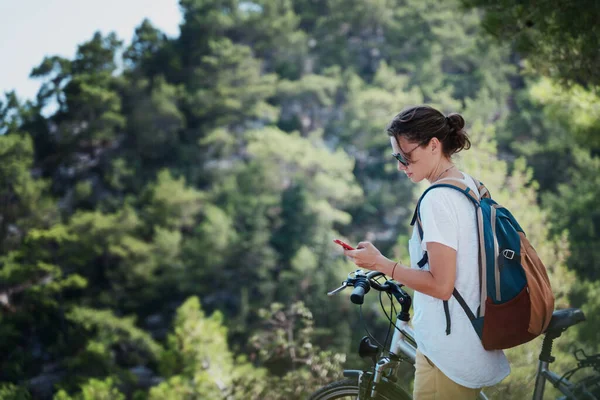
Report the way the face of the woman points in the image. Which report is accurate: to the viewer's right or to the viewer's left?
to the viewer's left

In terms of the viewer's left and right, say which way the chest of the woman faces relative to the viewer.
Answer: facing to the left of the viewer

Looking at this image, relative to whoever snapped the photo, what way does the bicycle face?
facing to the left of the viewer

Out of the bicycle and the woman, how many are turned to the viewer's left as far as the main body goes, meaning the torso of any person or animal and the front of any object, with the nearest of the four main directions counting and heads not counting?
2
